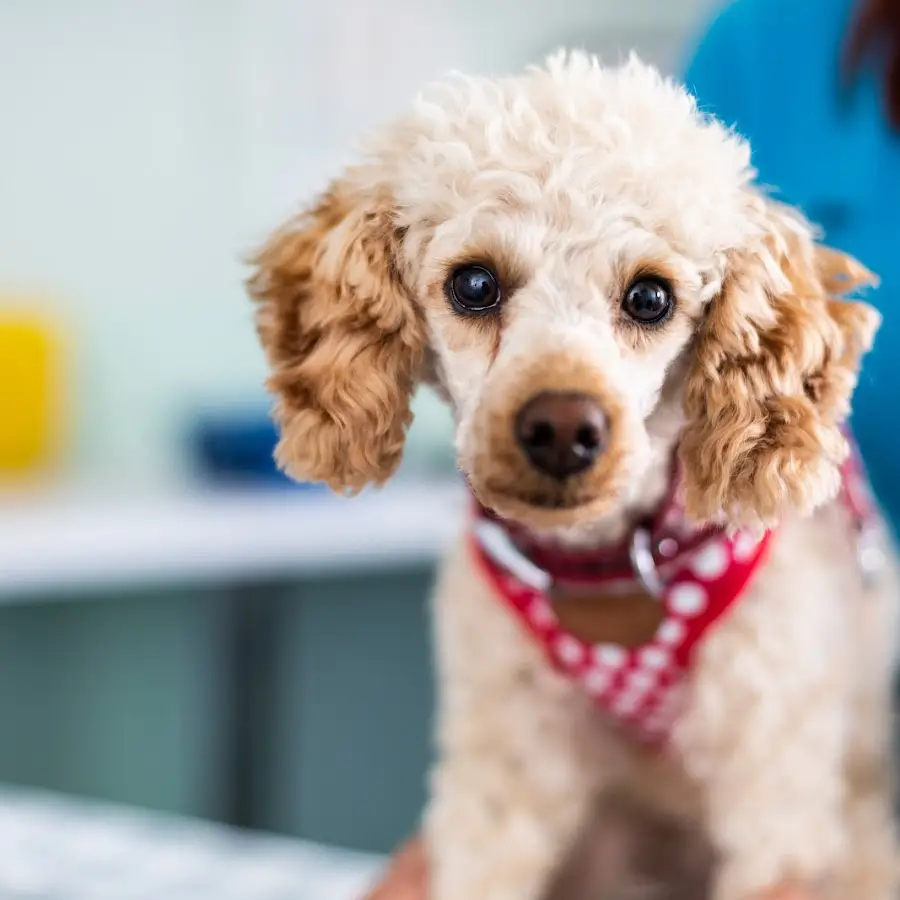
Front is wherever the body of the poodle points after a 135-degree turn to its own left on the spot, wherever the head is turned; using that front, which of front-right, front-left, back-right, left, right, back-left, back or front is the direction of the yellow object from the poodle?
left

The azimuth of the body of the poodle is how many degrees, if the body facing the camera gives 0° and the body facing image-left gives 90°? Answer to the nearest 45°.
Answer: approximately 0°

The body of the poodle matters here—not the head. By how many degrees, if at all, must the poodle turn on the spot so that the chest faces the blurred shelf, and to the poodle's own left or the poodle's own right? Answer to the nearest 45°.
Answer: approximately 135° to the poodle's own right
